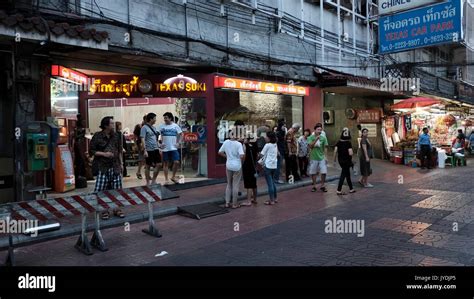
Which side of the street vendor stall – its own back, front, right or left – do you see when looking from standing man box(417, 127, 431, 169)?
front

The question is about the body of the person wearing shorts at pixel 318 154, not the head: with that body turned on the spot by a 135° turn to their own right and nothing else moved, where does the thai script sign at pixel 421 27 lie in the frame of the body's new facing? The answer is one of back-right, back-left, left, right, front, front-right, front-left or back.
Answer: right

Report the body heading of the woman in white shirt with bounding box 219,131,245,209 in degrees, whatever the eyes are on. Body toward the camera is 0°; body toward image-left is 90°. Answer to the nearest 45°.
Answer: approximately 180°

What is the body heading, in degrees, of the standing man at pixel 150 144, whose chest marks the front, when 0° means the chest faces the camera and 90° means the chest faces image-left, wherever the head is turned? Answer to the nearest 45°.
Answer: approximately 315°

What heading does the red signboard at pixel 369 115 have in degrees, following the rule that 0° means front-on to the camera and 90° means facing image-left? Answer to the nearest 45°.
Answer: approximately 0°

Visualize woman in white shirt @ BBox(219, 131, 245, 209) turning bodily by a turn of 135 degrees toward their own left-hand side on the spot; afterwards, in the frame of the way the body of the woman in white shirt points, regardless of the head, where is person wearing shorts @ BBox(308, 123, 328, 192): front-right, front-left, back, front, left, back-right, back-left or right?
back

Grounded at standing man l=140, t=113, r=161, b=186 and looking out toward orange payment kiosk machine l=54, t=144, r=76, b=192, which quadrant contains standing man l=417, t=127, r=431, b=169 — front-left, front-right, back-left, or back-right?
back-right

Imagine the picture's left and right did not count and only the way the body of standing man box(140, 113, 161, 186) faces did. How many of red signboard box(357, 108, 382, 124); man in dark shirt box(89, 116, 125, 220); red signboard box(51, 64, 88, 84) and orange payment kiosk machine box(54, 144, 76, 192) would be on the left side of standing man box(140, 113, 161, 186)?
1
